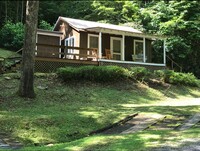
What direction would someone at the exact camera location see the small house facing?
facing the viewer and to the right of the viewer

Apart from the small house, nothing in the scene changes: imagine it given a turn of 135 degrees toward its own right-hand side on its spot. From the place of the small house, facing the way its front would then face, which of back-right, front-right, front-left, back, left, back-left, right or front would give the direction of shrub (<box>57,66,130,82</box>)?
left

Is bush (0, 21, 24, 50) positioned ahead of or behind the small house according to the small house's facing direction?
behind

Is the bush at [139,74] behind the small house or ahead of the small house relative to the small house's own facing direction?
ahead
